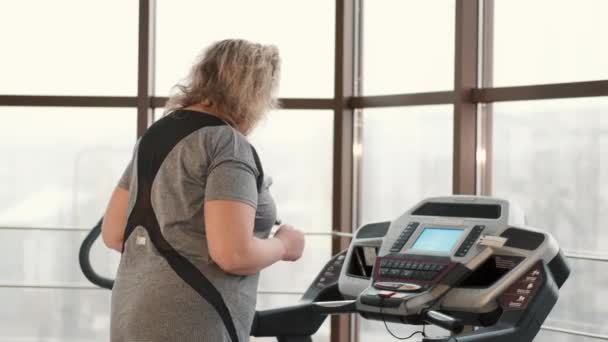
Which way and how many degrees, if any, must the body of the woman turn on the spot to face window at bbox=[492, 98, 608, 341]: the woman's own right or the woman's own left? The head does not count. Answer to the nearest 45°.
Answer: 0° — they already face it

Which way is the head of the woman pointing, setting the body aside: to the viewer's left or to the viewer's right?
to the viewer's right

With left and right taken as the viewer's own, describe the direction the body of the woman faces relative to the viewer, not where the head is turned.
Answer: facing away from the viewer and to the right of the viewer

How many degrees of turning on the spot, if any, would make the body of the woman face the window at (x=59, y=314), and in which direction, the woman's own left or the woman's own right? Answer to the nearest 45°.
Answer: approximately 45° to the woman's own left

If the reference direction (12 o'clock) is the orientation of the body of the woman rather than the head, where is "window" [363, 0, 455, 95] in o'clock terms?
The window is roughly at 11 o'clock from the woman.

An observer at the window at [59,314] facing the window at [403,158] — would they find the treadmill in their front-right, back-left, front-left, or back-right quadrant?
front-right

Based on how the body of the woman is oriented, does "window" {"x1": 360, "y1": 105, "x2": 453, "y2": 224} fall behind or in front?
in front

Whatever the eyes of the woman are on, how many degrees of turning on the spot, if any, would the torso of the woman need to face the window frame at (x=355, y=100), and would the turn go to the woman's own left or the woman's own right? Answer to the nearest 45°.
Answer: approximately 45° to the woman's own left

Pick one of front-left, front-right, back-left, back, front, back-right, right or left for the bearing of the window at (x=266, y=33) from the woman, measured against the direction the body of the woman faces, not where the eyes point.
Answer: front-left

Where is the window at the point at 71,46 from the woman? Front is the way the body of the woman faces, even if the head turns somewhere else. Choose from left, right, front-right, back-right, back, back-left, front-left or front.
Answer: front-left
